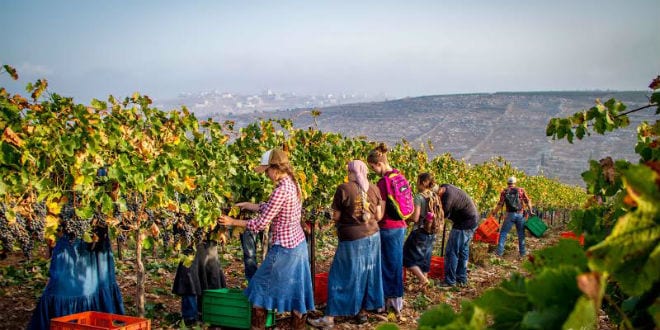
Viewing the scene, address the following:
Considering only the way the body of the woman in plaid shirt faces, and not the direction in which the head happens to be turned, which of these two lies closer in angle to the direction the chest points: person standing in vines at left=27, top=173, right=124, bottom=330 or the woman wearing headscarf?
the person standing in vines

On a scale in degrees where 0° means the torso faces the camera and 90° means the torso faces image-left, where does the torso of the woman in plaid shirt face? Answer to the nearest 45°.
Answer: approximately 90°

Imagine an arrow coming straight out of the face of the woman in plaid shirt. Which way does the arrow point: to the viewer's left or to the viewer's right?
to the viewer's left

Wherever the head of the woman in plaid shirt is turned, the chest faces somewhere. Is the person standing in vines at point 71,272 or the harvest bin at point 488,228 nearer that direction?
the person standing in vines

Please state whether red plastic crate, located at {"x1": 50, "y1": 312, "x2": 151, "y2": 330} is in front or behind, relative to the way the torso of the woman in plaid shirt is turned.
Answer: in front

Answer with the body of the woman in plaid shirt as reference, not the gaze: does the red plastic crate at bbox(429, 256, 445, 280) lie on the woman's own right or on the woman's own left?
on the woman's own right

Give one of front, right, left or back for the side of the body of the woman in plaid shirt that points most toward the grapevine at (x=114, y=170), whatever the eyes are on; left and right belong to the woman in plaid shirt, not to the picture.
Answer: front

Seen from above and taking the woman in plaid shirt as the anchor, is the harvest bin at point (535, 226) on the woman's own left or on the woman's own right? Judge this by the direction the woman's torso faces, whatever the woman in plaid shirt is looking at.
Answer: on the woman's own right
